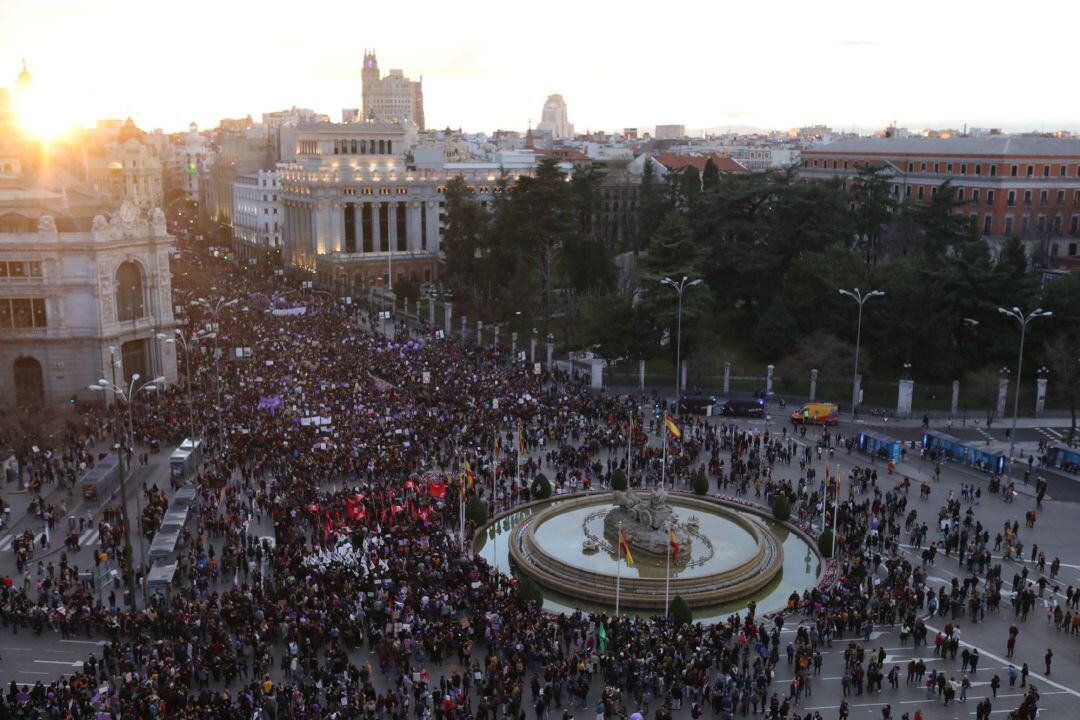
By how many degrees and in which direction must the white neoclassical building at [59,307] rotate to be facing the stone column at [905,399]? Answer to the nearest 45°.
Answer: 0° — it already faces it

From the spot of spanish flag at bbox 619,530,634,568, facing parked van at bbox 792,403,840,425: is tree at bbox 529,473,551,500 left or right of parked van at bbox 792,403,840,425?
left

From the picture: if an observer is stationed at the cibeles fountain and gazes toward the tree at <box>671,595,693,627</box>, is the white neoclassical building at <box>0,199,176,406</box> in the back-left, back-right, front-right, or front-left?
back-right

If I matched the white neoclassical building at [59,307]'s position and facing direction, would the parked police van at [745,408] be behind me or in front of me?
in front

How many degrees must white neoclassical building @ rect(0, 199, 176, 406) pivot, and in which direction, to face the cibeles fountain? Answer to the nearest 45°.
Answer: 0° — it already faces it

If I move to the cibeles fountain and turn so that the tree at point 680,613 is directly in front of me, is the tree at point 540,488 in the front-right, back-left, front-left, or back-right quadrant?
back-right

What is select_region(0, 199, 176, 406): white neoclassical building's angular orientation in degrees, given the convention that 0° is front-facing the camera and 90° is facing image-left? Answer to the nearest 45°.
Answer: approximately 315°

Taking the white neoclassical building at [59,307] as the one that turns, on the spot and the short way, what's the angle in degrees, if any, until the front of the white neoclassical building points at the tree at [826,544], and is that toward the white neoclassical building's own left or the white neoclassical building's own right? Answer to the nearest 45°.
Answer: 0° — it already faces it
